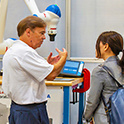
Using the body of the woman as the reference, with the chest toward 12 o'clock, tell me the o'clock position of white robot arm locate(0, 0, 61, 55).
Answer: The white robot arm is roughly at 12 o'clock from the woman.

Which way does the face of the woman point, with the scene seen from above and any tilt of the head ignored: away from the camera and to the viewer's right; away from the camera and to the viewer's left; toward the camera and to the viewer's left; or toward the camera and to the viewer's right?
away from the camera and to the viewer's left

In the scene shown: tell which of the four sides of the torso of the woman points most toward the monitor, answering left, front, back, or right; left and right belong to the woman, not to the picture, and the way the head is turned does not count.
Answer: front

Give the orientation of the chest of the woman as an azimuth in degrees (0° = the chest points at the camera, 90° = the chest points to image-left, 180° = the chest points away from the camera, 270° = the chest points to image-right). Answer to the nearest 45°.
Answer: approximately 135°

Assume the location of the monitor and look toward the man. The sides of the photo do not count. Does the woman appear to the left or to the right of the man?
left

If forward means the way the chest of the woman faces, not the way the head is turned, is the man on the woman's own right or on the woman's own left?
on the woman's own left

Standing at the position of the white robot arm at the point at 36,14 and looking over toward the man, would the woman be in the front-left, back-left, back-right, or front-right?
front-left
